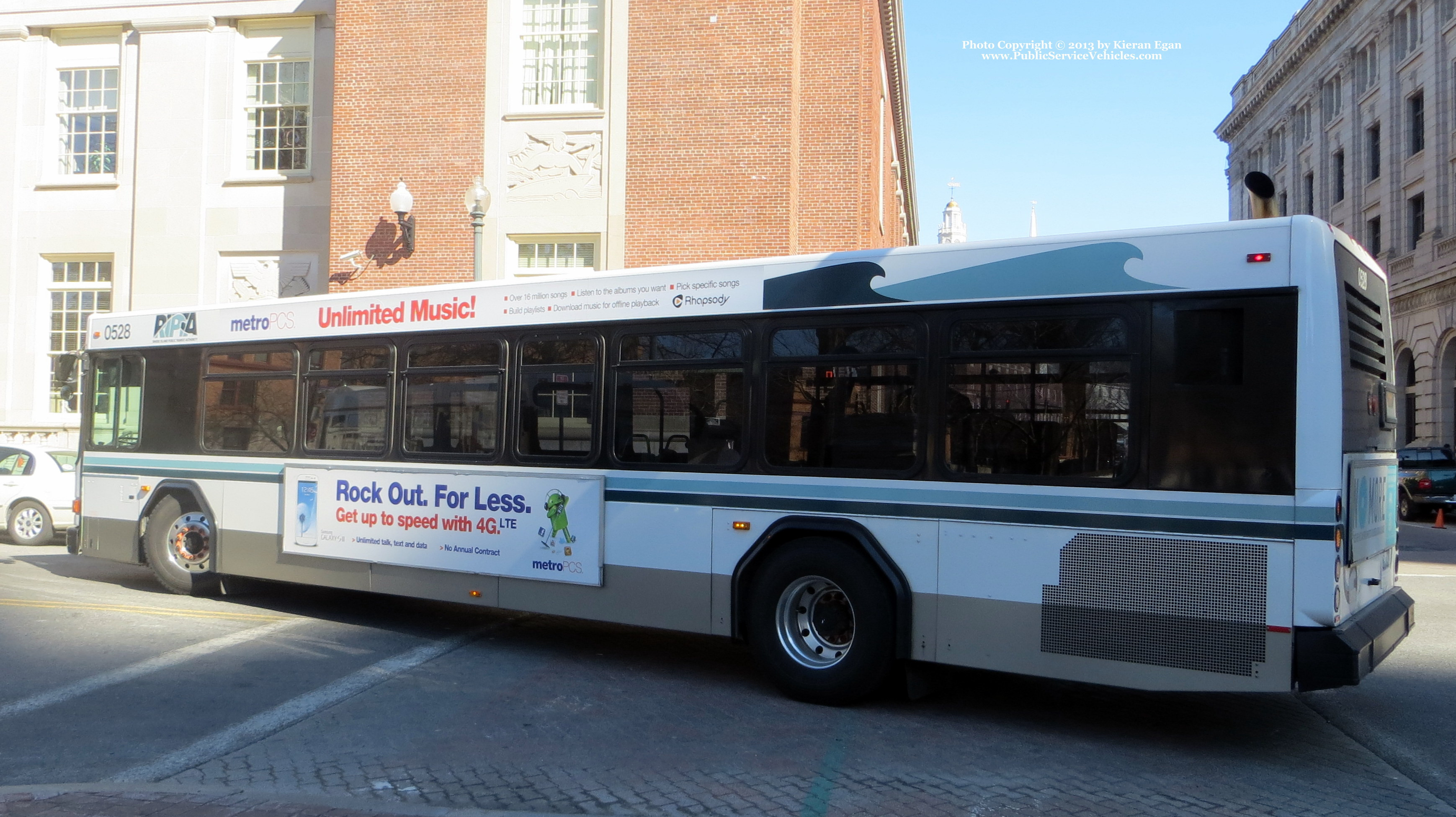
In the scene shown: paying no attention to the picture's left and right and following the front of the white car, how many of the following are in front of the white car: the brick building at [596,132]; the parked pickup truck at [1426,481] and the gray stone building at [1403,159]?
0

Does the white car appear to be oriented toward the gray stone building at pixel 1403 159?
no

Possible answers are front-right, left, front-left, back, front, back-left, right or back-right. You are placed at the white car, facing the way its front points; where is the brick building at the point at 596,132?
back

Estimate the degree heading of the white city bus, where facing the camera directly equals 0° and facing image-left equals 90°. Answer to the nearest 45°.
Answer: approximately 135°

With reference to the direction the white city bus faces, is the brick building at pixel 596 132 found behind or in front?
in front

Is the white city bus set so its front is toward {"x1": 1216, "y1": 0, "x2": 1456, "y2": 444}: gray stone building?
no

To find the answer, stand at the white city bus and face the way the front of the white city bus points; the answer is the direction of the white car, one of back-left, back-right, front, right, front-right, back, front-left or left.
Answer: front

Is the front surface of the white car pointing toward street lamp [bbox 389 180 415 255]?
no

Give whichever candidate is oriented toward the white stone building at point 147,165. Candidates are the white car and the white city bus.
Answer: the white city bus

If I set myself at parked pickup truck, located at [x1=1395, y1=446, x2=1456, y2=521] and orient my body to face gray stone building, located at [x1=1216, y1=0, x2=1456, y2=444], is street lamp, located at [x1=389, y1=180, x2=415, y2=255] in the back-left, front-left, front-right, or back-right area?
back-left

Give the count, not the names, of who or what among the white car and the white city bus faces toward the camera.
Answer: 0

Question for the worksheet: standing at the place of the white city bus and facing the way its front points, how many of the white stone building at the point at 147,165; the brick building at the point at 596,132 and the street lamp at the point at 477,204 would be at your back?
0

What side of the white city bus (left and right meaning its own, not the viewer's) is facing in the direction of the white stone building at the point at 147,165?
front

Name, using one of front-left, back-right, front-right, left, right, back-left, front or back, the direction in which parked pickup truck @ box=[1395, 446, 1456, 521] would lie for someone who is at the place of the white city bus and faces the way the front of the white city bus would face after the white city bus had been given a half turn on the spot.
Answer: left

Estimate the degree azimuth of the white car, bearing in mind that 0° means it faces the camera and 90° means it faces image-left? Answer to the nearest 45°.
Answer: approximately 90°

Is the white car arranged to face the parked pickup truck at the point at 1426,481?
no
